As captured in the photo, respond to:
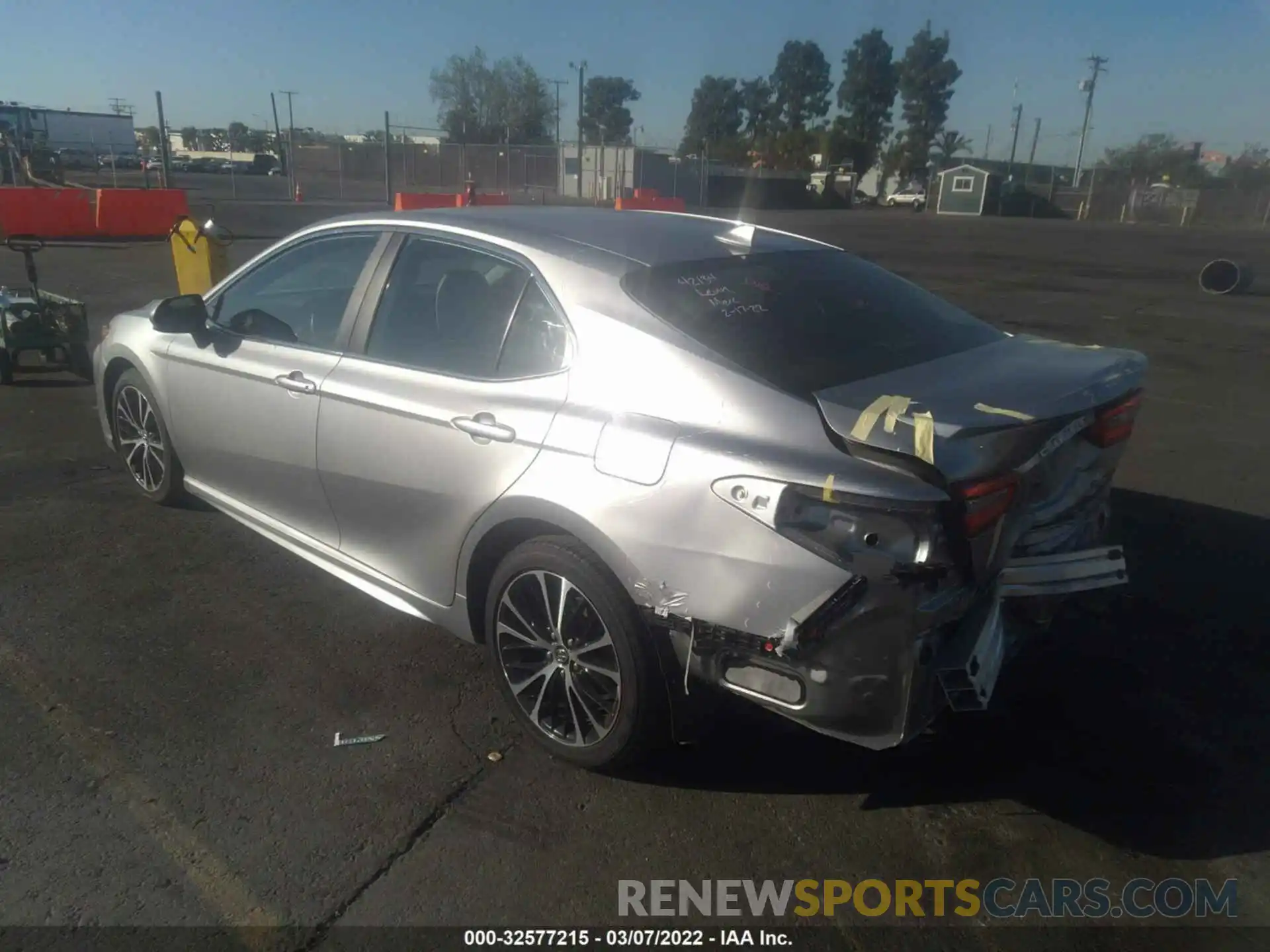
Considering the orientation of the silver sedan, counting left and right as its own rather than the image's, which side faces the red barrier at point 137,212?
front

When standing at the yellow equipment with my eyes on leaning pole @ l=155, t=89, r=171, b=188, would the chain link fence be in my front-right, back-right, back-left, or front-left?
front-right

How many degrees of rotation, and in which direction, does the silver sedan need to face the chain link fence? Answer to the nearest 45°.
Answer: approximately 45° to its right

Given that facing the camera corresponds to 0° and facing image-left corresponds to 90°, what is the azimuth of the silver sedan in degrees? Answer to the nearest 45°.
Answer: approximately 135°

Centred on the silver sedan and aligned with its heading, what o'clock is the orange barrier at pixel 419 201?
The orange barrier is roughly at 1 o'clock from the silver sedan.

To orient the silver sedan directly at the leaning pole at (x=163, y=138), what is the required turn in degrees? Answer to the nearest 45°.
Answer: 0° — it already faces it

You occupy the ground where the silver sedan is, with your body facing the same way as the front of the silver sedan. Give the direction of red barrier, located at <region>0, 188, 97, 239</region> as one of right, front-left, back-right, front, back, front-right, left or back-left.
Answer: front
